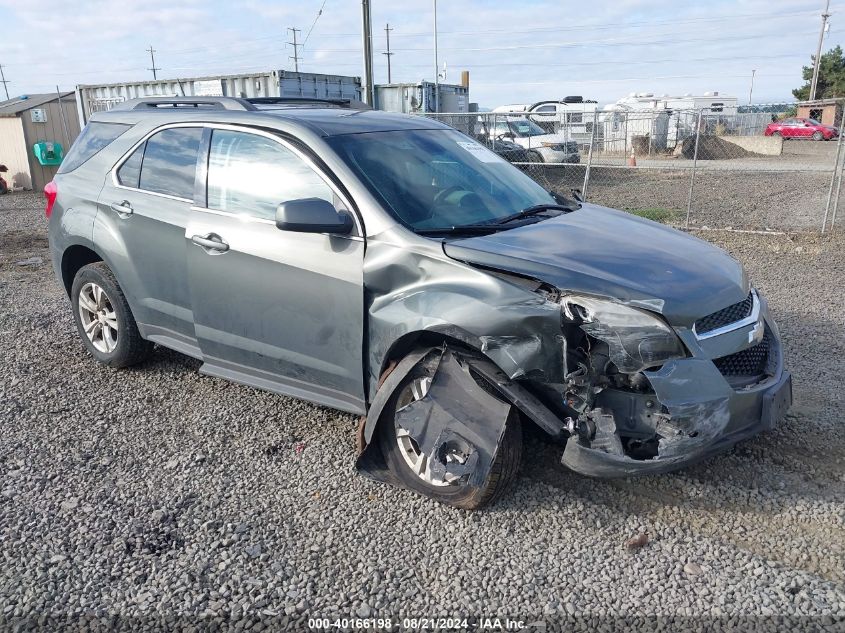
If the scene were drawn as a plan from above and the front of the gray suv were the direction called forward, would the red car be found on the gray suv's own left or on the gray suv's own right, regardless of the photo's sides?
on the gray suv's own left

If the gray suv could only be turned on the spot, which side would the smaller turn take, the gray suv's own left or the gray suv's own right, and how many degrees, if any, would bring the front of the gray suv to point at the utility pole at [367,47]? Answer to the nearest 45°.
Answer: approximately 135° to the gray suv's own left

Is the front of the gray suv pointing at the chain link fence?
no

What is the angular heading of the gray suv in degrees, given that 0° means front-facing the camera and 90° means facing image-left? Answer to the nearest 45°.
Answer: approximately 315°

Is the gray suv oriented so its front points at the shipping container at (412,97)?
no

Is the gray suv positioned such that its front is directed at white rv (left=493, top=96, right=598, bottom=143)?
no

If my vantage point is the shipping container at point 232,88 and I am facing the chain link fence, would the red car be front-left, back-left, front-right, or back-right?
front-left

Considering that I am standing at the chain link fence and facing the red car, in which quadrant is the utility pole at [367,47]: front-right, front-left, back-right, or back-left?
front-left
